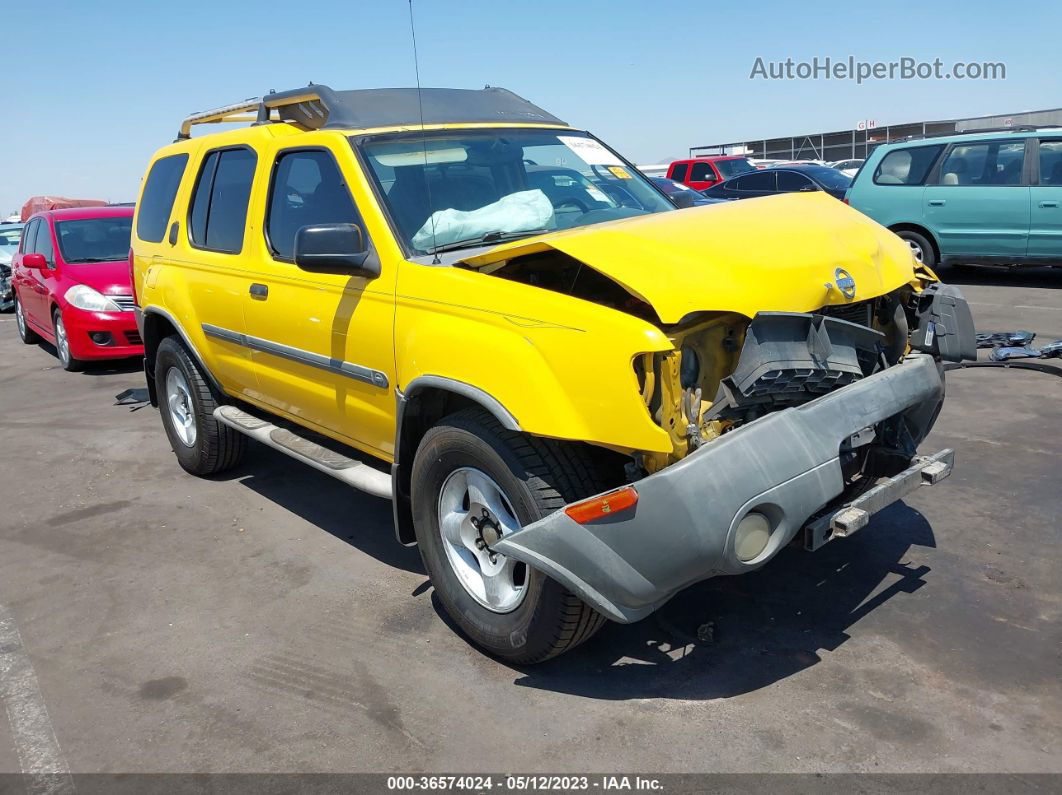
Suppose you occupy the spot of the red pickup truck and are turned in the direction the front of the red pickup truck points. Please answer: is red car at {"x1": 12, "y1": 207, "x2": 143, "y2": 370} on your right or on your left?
on your right

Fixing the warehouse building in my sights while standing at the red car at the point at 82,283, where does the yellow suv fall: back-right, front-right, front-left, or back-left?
back-right

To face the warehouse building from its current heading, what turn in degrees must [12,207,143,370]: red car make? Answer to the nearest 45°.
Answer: approximately 90° to its left

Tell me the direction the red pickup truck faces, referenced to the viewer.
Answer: facing the viewer and to the right of the viewer

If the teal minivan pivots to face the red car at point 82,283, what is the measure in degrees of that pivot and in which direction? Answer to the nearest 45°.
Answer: approximately 135° to its right

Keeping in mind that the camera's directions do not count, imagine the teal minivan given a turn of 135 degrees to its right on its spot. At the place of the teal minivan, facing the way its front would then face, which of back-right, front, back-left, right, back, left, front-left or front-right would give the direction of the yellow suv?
front-left

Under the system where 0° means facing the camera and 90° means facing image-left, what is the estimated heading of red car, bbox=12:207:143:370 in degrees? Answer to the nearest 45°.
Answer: approximately 315°

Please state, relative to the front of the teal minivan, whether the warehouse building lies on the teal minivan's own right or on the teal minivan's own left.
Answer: on the teal minivan's own left

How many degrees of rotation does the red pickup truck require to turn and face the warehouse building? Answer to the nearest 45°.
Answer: approximately 135° to its left

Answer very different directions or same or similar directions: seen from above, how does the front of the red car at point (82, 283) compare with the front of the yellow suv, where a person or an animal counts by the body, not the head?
same or similar directions
